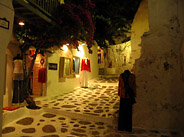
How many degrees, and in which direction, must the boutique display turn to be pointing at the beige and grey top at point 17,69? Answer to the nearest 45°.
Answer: approximately 90° to its right

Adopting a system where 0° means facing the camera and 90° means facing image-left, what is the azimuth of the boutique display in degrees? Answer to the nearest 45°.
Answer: approximately 315°

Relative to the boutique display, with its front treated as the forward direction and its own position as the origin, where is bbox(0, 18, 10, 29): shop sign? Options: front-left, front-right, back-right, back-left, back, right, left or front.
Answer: front-right

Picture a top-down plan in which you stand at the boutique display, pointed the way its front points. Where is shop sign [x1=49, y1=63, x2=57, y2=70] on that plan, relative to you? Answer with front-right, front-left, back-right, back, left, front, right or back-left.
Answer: right

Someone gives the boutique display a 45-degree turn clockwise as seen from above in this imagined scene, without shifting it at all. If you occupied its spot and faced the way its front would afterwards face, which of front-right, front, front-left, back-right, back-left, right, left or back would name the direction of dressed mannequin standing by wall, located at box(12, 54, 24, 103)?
front-right

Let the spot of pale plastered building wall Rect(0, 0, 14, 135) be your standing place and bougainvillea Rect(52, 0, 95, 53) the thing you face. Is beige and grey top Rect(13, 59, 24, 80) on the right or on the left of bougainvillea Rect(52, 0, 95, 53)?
left

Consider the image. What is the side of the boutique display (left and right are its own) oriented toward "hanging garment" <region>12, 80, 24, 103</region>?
right

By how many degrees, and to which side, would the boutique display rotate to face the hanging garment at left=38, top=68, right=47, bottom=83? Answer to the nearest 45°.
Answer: approximately 90° to its right

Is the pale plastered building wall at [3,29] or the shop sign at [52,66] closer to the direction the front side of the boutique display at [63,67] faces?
the pale plastered building wall
